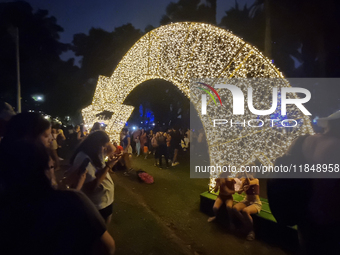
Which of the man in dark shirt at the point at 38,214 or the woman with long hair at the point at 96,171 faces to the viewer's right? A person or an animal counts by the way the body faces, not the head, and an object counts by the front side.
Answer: the woman with long hair

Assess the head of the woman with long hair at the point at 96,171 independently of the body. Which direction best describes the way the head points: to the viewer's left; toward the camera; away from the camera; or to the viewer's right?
to the viewer's right

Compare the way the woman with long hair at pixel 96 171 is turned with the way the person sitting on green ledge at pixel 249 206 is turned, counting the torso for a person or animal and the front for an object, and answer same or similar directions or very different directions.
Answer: very different directions

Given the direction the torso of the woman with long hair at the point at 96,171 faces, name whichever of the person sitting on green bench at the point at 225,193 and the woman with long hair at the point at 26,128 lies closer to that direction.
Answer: the person sitting on green bench

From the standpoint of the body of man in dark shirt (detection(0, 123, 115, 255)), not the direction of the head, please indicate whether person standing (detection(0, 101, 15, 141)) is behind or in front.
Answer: in front

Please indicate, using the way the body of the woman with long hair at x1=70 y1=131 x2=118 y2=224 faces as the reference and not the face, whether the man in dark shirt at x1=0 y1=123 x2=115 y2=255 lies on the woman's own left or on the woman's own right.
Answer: on the woman's own right

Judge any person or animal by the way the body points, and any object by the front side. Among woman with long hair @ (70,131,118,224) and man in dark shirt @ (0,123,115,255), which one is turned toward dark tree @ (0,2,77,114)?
the man in dark shirt

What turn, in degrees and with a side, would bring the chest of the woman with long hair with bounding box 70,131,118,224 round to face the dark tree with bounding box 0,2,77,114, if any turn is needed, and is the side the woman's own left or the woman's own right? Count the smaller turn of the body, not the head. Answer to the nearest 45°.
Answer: approximately 90° to the woman's own left

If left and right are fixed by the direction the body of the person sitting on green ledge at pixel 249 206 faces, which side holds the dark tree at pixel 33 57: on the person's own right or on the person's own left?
on the person's own right

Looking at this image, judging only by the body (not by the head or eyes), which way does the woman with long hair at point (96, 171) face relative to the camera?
to the viewer's right

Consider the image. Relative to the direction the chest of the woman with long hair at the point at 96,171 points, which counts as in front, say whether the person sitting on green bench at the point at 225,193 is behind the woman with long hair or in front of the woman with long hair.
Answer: in front

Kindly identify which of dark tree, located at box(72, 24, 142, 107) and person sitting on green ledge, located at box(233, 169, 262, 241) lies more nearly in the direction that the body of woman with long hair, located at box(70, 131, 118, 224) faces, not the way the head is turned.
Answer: the person sitting on green ledge

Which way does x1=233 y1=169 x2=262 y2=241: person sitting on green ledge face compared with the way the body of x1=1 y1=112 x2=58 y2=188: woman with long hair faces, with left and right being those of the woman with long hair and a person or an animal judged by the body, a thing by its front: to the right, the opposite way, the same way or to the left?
the opposite way

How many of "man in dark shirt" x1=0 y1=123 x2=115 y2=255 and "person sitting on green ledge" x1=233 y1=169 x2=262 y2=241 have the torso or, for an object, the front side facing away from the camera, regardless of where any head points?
1

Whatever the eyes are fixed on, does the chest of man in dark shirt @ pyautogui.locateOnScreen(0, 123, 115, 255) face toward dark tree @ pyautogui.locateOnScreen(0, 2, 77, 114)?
yes
